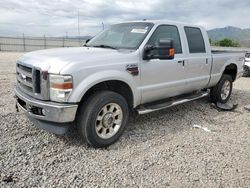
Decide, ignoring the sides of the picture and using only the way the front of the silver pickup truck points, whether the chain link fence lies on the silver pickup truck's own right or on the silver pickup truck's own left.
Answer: on the silver pickup truck's own right

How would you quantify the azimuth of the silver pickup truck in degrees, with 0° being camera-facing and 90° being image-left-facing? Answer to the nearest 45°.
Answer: approximately 45°
